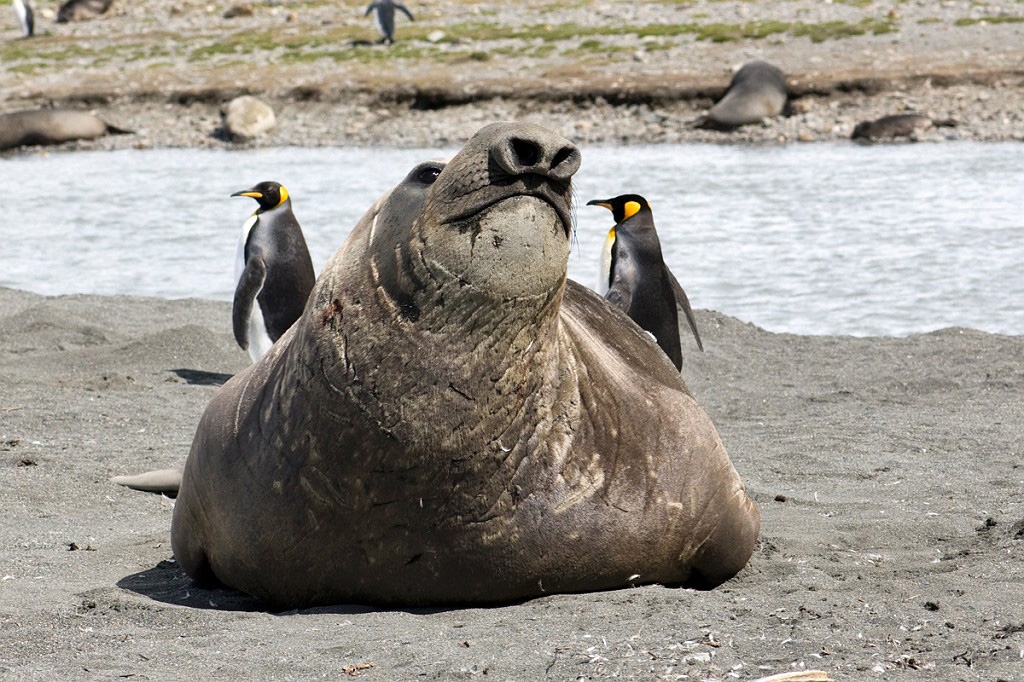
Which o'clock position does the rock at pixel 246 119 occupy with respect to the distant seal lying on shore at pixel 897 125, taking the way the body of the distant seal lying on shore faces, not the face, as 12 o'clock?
The rock is roughly at 12 o'clock from the distant seal lying on shore.

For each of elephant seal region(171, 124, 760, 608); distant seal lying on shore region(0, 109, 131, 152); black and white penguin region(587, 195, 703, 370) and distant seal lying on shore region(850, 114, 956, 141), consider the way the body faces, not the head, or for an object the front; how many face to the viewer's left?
3

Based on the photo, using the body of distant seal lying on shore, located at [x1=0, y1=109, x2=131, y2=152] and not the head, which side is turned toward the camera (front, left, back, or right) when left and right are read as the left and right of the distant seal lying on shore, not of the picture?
left

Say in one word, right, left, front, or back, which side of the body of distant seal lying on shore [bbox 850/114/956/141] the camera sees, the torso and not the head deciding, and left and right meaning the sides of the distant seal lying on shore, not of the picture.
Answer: left

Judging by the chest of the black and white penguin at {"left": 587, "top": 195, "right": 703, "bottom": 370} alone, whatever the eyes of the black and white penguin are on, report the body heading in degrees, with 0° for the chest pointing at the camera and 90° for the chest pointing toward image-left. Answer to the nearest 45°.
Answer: approximately 90°

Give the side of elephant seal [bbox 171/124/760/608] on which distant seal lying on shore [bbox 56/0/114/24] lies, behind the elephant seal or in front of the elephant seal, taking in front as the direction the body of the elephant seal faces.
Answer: behind

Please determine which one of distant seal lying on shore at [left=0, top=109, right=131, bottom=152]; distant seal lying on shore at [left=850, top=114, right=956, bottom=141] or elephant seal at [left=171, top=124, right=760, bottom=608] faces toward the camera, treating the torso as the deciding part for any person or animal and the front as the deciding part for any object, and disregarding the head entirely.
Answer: the elephant seal

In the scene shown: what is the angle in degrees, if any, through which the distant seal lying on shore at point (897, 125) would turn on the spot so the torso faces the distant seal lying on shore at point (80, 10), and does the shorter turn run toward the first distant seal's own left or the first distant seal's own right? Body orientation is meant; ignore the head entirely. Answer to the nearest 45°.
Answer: approximately 45° to the first distant seal's own right

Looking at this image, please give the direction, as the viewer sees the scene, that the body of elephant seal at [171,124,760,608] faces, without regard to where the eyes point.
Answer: toward the camera

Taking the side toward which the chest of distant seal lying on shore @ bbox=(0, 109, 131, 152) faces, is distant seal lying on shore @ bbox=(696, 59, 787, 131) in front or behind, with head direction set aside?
behind
